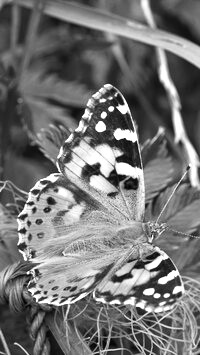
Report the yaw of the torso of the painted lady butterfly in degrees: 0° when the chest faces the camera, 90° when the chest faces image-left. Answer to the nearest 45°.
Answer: approximately 270°

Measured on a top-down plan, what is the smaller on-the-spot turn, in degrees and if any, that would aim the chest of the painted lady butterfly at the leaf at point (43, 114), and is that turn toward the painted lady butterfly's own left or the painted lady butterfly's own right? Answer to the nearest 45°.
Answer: approximately 90° to the painted lady butterfly's own left

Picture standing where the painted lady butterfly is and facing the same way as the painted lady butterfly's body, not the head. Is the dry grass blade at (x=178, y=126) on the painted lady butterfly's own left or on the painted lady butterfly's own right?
on the painted lady butterfly's own left

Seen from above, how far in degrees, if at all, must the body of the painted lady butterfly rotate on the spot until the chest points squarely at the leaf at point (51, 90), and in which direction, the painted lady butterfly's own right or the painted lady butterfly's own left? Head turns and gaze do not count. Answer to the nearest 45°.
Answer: approximately 90° to the painted lady butterfly's own left
